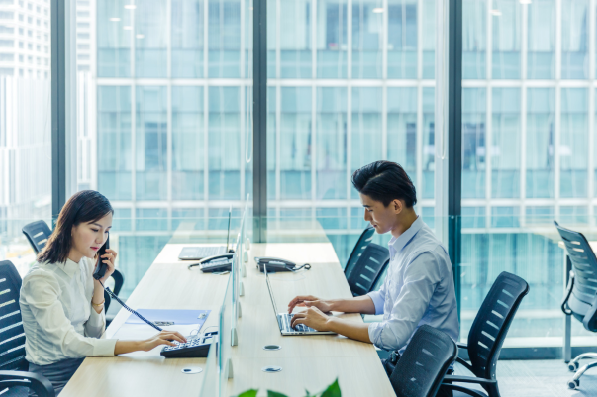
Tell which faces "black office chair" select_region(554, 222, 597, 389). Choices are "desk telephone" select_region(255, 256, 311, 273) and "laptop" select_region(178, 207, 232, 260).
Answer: the desk telephone

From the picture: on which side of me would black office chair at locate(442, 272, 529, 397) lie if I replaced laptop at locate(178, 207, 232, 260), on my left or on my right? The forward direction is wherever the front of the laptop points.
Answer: on my left

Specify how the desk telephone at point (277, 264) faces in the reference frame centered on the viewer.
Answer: facing to the right of the viewer

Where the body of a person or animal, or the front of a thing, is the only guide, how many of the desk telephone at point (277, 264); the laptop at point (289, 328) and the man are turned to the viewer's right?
2

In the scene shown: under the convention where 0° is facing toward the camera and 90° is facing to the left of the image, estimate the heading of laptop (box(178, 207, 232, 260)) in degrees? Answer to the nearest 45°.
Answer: approximately 90°

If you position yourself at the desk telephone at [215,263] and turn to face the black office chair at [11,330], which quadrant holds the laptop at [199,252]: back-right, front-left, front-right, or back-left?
back-right

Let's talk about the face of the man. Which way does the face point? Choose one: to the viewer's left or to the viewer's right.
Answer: to the viewer's left

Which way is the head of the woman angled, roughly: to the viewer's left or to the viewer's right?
to the viewer's right

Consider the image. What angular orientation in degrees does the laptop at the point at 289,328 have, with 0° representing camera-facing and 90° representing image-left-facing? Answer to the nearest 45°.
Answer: approximately 270°

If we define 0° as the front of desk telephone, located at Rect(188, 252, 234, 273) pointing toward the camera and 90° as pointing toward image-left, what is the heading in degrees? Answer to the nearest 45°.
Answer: approximately 90°
